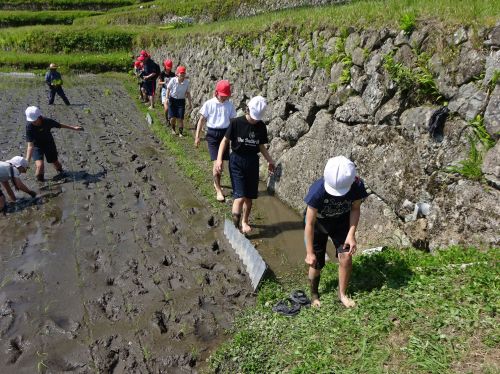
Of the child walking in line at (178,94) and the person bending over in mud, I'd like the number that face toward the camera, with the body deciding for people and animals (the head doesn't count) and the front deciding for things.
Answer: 1

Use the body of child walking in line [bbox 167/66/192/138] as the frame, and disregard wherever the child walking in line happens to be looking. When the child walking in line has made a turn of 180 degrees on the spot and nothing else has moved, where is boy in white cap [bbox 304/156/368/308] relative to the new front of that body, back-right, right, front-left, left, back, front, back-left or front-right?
back

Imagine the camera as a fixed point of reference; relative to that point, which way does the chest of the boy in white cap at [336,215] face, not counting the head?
toward the camera

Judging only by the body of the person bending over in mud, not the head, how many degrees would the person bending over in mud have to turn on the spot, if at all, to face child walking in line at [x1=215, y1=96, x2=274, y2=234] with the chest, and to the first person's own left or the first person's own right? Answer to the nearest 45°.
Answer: approximately 45° to the first person's own right

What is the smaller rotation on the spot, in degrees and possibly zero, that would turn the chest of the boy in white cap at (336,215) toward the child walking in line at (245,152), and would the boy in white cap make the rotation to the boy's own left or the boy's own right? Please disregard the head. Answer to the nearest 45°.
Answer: approximately 135° to the boy's own right

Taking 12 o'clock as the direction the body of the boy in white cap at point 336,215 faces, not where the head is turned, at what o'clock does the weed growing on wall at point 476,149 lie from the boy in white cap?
The weed growing on wall is roughly at 8 o'clock from the boy in white cap.

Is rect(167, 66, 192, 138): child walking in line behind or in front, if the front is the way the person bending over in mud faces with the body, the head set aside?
in front

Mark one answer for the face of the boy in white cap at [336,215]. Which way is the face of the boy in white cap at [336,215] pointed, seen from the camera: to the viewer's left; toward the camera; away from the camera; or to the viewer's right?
toward the camera

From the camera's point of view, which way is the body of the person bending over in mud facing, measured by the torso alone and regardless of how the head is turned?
to the viewer's right

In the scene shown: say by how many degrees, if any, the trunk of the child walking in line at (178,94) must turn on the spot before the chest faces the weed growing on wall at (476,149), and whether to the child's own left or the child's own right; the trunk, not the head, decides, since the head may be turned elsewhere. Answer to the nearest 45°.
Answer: approximately 45° to the child's own left

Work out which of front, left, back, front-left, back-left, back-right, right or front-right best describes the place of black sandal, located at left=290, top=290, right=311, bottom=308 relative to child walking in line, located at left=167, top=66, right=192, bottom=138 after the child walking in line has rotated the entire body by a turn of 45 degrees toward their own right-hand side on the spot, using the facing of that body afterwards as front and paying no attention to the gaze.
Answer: front-left

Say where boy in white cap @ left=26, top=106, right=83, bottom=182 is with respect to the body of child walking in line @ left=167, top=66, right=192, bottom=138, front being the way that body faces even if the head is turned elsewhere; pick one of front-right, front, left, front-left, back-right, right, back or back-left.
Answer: front-right

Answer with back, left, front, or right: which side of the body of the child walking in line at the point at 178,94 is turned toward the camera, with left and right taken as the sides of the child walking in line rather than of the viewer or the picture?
front

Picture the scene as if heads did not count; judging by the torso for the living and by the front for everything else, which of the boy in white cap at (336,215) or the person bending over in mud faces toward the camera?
the boy in white cap

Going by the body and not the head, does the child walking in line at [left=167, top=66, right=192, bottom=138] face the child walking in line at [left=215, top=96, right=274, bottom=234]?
yes
